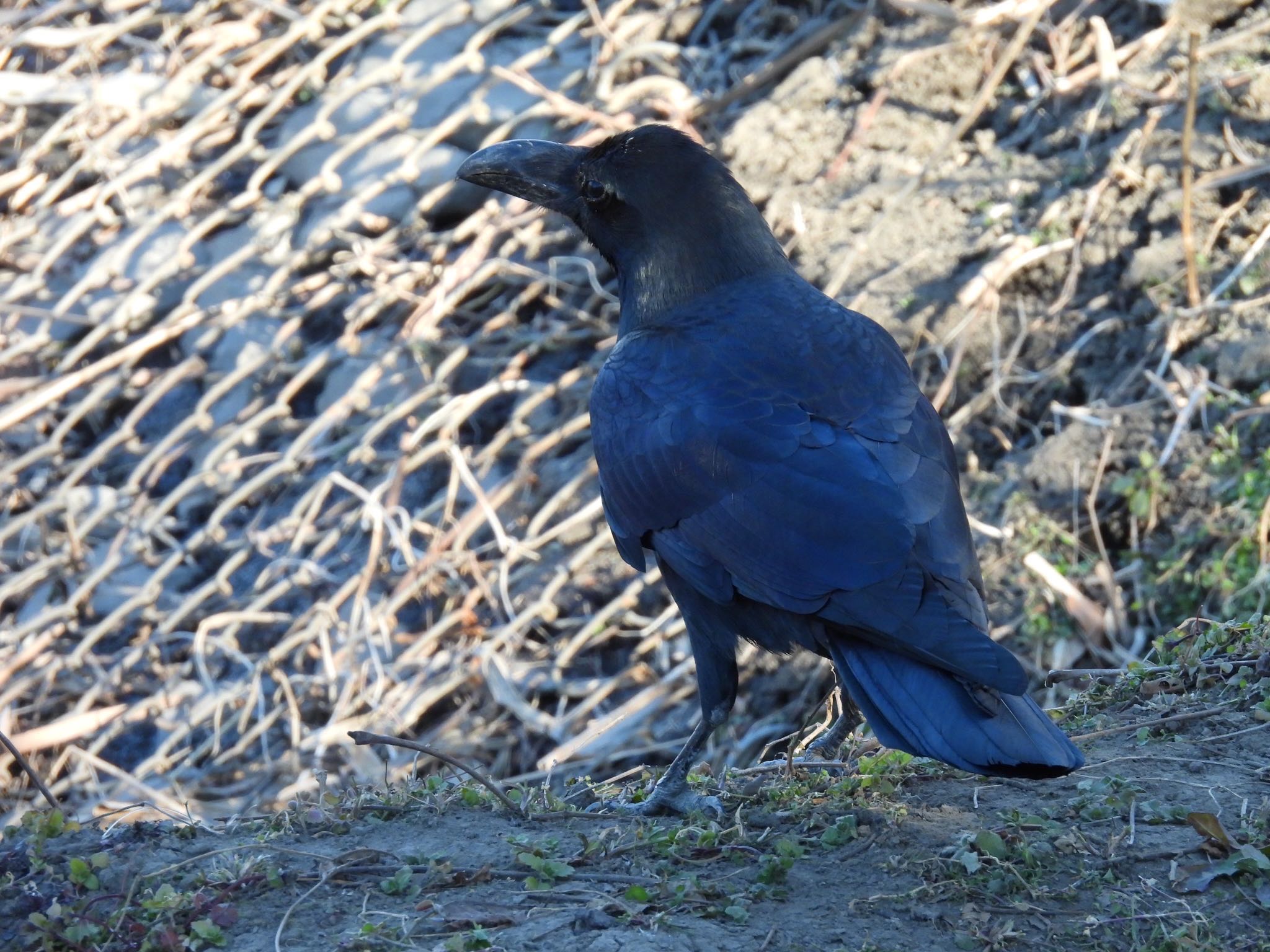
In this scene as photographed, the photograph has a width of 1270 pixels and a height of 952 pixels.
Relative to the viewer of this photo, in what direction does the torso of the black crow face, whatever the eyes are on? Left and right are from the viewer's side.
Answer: facing away from the viewer and to the left of the viewer
